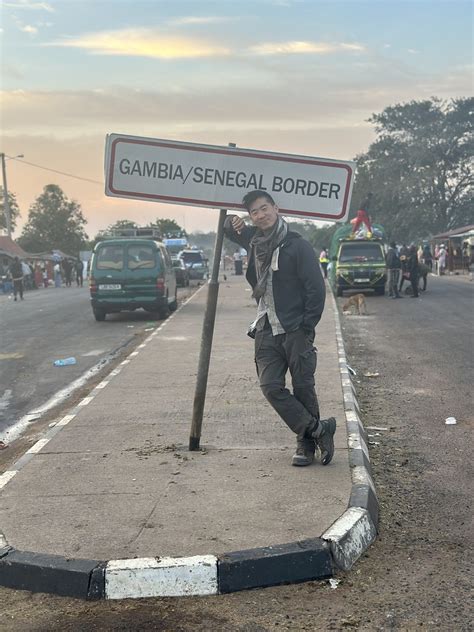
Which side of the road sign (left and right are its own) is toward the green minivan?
back

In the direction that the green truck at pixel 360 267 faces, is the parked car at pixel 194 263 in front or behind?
behind

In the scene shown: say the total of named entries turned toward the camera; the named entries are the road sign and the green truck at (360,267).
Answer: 2

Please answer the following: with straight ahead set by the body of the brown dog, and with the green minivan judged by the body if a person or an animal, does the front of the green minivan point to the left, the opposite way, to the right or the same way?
to the right

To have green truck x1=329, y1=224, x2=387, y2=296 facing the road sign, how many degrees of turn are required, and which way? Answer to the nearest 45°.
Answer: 0° — it already faces it

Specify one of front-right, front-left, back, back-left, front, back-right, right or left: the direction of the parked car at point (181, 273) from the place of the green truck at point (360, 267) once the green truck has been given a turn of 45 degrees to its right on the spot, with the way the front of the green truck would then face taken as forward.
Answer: right
